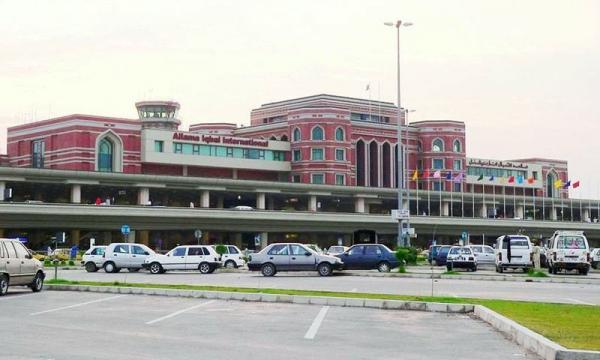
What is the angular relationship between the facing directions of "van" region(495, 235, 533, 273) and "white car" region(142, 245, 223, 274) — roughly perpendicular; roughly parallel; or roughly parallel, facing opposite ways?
roughly perpendicular

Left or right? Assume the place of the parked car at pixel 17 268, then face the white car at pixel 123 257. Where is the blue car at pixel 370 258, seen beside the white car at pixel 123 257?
right

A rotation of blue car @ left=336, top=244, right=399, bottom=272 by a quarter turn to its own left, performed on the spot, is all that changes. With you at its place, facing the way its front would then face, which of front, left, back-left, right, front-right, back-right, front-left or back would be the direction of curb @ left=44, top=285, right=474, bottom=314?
front

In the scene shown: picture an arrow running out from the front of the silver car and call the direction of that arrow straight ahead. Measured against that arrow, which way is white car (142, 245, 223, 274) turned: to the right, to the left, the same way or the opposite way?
the opposite way

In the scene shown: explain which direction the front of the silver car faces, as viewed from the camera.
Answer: facing to the right of the viewer

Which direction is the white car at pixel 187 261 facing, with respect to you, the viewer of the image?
facing to the left of the viewer

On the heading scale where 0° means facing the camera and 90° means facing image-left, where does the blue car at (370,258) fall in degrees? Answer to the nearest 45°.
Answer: approximately 90°

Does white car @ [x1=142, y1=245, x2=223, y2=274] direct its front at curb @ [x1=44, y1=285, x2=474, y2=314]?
no

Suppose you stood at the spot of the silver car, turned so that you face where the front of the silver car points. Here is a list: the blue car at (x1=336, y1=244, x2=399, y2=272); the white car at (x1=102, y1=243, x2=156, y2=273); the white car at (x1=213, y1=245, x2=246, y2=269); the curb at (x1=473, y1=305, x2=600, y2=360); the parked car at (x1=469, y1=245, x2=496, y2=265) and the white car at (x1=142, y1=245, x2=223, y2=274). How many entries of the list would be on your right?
1

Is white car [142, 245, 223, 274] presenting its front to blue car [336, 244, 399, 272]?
no

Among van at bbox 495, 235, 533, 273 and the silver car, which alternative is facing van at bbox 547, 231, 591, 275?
the silver car

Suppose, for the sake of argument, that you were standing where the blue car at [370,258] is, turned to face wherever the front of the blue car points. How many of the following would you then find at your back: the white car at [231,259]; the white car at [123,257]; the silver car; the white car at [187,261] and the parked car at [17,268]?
0
